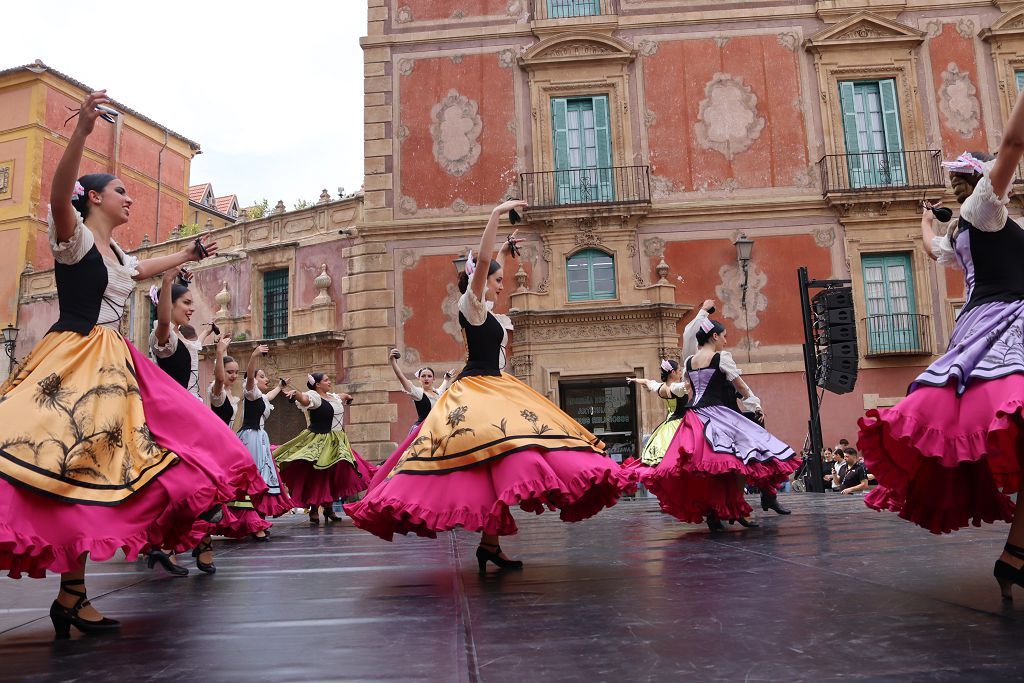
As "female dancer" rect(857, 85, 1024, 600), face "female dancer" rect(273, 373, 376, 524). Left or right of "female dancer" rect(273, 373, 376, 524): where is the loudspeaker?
right

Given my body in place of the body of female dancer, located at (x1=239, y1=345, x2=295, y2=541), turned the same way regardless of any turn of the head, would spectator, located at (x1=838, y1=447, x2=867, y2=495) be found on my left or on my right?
on my left

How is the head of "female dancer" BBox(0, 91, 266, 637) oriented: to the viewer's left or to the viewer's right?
to the viewer's right

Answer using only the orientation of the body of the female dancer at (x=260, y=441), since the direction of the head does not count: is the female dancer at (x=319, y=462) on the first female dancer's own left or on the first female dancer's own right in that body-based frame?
on the first female dancer's own left

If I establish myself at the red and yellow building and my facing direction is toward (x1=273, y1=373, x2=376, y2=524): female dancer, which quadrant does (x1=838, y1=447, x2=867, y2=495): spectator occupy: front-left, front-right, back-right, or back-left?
front-left

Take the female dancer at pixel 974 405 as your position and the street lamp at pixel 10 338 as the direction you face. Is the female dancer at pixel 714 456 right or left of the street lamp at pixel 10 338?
right

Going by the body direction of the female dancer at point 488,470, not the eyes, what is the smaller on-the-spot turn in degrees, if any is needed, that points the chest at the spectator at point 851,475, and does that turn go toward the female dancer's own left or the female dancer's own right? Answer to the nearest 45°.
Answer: approximately 45° to the female dancer's own left

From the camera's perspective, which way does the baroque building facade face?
toward the camera

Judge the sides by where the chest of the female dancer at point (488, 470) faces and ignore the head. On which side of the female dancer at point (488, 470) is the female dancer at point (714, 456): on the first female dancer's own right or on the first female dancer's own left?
on the first female dancer's own left

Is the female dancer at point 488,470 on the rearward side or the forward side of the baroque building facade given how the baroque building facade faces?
on the forward side

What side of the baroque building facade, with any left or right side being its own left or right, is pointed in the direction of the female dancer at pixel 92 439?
front
